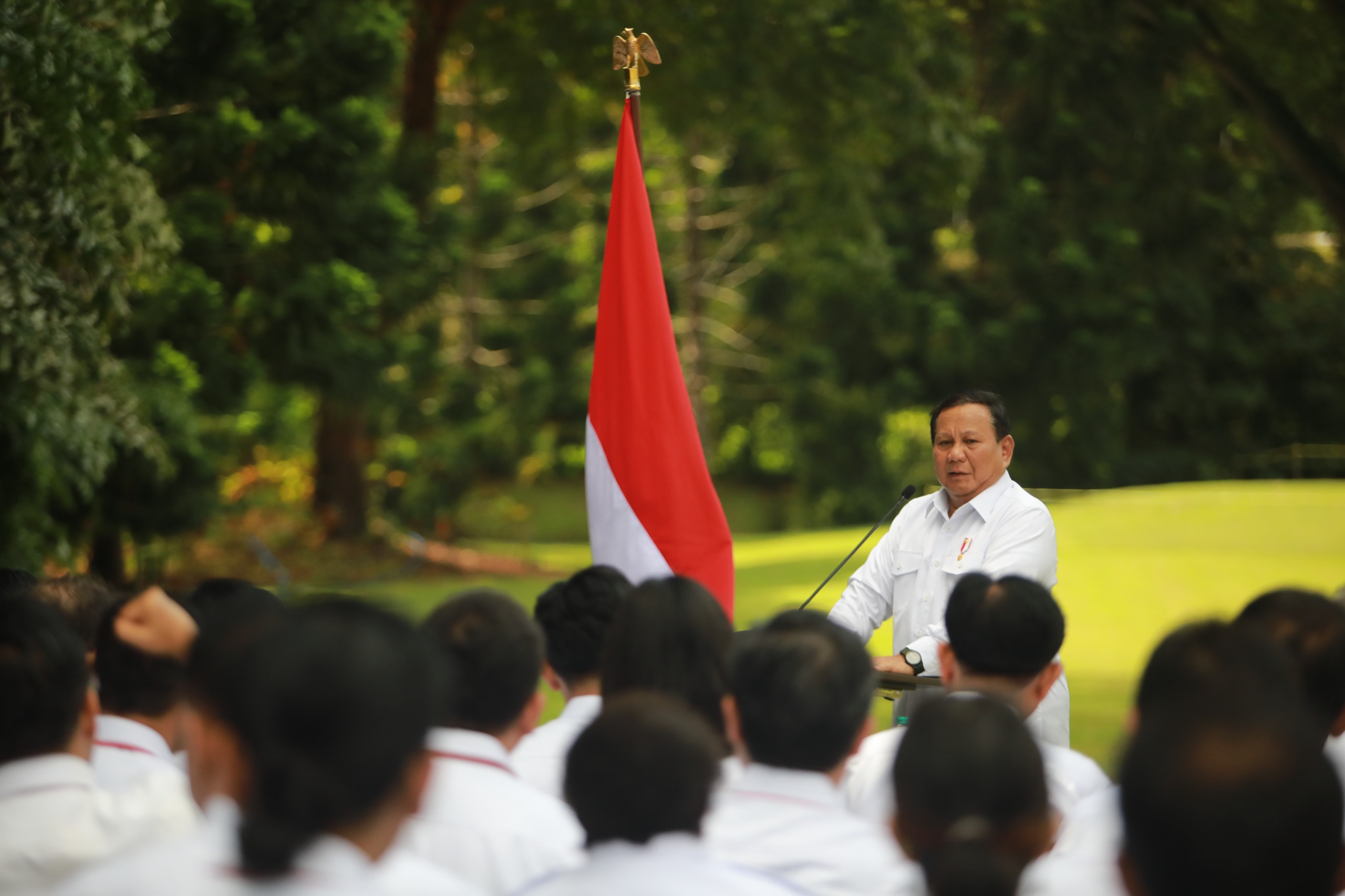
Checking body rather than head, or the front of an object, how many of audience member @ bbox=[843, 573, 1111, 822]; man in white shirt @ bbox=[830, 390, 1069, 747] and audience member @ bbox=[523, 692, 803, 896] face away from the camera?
2

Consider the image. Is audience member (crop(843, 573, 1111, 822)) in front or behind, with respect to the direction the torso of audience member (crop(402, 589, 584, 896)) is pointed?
in front

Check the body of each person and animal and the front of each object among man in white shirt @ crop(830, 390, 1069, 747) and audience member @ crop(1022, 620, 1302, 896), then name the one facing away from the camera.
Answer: the audience member

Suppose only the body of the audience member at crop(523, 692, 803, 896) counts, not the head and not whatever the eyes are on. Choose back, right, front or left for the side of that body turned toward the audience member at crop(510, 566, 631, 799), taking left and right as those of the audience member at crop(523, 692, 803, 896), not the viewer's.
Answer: front

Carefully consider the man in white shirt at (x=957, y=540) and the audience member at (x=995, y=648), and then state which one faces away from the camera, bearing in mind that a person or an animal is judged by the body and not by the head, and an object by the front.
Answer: the audience member

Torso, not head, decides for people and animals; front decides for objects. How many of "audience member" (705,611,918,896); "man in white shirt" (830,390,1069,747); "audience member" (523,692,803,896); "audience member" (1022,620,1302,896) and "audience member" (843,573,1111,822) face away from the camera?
4

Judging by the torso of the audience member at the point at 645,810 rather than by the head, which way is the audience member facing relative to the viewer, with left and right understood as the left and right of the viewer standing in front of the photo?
facing away from the viewer

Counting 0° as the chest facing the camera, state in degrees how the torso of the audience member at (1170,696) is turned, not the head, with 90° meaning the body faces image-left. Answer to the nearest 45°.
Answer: approximately 180°

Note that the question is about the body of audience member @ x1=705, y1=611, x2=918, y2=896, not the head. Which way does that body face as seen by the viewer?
away from the camera

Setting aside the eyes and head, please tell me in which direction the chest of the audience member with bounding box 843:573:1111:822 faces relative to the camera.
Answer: away from the camera

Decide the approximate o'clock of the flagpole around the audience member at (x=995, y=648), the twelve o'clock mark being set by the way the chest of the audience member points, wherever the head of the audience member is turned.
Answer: The flagpole is roughly at 11 o'clock from the audience member.

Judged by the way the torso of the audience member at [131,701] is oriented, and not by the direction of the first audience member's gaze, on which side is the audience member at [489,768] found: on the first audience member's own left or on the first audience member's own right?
on the first audience member's own right

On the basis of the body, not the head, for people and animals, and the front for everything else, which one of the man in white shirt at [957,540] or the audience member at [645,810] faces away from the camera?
the audience member

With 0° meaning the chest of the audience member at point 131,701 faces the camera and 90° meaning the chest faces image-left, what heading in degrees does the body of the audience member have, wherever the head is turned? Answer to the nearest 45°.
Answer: approximately 225°

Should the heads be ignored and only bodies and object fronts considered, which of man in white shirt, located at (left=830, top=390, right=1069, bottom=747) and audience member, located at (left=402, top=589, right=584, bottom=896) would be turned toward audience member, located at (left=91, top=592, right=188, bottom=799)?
the man in white shirt

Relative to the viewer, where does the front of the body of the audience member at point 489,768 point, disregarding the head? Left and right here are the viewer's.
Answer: facing away from the viewer and to the right of the viewer
